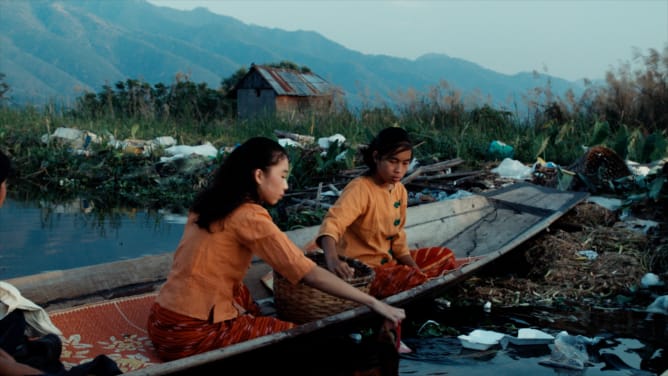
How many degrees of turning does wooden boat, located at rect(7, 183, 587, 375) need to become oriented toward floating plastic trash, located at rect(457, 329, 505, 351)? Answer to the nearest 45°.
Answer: approximately 45° to its right

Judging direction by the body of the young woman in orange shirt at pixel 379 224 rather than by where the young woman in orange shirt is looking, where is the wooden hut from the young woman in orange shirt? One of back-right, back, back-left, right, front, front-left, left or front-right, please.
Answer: back-left

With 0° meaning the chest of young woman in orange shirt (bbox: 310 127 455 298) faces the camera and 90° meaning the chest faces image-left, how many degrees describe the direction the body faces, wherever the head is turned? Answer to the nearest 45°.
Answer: approximately 315°

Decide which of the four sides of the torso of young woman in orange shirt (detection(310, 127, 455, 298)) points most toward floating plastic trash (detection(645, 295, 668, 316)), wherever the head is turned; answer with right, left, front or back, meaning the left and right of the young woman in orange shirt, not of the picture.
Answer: left

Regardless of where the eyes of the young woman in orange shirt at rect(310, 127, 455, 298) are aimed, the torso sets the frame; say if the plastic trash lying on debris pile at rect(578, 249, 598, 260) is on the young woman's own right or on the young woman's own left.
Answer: on the young woman's own left

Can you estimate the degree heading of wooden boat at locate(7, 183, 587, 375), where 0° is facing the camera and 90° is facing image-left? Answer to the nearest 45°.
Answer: approximately 225°

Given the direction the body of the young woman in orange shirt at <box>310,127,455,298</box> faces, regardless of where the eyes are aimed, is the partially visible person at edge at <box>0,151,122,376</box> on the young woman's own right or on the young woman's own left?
on the young woman's own right

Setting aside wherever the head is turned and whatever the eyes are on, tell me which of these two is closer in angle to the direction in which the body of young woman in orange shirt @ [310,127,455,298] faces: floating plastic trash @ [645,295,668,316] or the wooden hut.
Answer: the floating plastic trash

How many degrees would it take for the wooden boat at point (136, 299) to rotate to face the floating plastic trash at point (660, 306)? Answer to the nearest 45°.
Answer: approximately 45° to its right

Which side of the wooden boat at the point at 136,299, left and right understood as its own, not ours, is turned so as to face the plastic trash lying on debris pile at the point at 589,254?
front

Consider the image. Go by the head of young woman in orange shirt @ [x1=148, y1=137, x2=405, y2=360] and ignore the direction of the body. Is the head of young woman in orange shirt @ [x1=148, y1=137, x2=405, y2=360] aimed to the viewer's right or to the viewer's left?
to the viewer's right

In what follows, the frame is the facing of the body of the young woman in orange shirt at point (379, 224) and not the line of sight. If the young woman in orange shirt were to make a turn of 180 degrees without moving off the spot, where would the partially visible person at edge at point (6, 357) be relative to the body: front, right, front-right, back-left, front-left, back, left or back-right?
left

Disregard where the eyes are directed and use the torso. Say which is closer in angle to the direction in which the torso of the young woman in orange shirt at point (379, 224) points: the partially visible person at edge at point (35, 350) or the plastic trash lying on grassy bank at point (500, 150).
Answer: the partially visible person at edge
